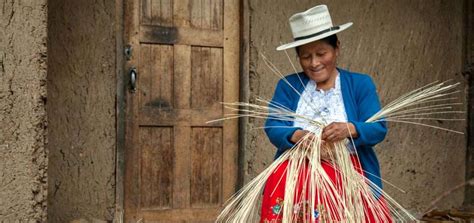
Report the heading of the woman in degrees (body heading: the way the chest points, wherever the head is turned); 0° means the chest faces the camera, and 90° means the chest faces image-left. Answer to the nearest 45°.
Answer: approximately 0°

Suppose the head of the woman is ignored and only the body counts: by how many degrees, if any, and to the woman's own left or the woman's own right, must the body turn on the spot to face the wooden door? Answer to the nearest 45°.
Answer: approximately 135° to the woman's own right
